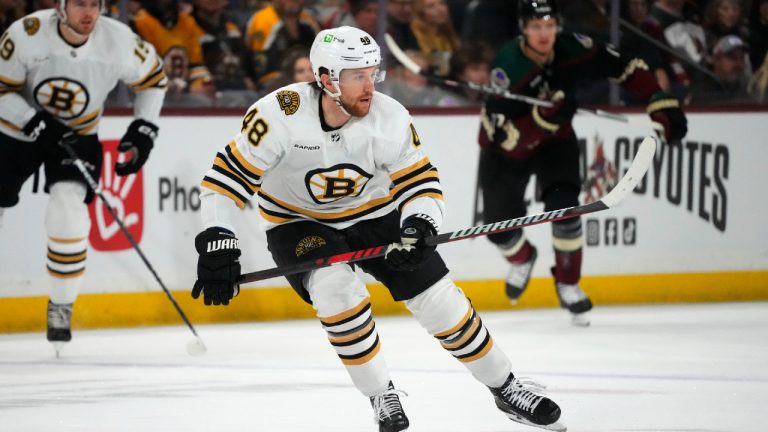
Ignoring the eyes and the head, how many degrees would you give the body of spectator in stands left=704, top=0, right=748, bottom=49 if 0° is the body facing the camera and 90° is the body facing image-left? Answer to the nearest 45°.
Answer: approximately 0°

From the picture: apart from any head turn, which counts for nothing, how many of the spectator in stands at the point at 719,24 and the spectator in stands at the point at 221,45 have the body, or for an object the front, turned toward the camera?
2

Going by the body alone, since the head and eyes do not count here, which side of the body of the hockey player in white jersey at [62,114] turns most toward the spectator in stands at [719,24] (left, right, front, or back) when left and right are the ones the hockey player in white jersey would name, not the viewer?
left

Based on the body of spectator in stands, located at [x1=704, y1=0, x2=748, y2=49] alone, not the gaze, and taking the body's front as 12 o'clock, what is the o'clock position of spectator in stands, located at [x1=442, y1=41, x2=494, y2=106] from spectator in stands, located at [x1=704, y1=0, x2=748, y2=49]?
spectator in stands, located at [x1=442, y1=41, x2=494, y2=106] is roughly at 2 o'clock from spectator in stands, located at [x1=704, y1=0, x2=748, y2=49].

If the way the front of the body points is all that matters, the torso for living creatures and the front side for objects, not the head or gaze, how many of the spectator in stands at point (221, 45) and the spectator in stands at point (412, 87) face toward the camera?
2

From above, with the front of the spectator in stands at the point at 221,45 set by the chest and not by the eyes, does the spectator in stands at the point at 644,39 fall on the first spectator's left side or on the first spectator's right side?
on the first spectator's left side

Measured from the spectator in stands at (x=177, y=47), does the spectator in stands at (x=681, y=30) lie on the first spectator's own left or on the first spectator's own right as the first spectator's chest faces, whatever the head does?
on the first spectator's own left
